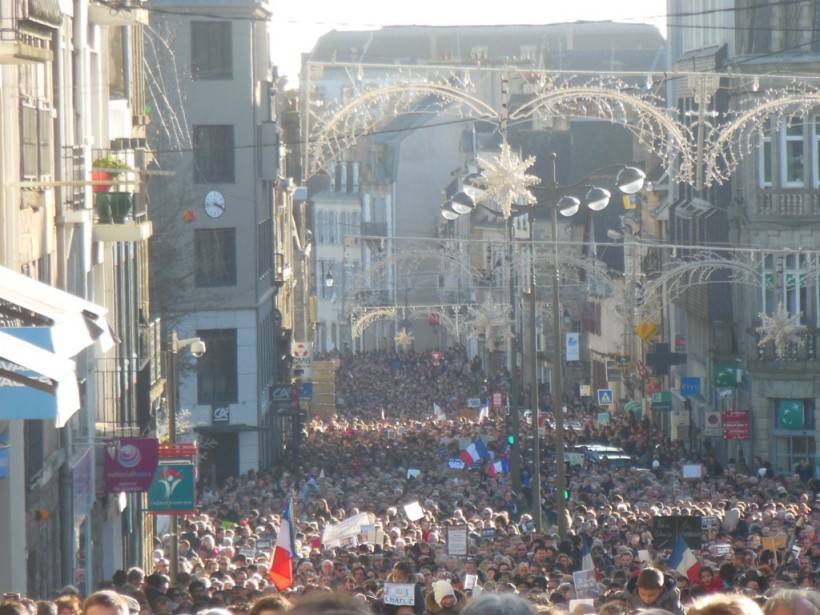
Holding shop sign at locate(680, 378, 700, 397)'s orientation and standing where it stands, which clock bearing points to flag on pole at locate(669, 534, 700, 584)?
The flag on pole is roughly at 12 o'clock from the shop sign.

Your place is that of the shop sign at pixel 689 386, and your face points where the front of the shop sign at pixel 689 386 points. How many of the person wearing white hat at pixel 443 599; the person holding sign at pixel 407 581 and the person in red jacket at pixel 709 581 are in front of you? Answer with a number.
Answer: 3

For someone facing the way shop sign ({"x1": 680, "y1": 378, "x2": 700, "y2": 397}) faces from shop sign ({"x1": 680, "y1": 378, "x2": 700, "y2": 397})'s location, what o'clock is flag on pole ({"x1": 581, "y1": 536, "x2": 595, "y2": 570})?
The flag on pole is roughly at 12 o'clock from the shop sign.

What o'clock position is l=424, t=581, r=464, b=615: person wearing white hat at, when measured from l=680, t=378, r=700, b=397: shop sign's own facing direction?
The person wearing white hat is roughly at 12 o'clock from the shop sign.

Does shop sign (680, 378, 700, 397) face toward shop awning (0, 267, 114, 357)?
yes

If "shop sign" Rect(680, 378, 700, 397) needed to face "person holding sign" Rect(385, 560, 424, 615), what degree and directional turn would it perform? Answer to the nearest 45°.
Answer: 0° — it already faces them

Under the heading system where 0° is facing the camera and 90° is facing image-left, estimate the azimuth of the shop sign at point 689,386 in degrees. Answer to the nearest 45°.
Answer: approximately 0°
